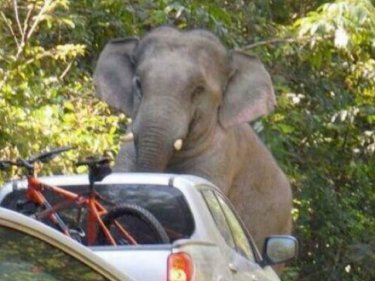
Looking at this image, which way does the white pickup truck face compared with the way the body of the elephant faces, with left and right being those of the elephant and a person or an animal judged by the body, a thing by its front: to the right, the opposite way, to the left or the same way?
the opposite way

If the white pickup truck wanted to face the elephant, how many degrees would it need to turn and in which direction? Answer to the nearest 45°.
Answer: approximately 45° to its left

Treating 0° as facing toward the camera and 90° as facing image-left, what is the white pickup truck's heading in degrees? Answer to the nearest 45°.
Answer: approximately 225°

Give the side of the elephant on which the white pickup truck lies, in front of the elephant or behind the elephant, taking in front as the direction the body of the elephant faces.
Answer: in front

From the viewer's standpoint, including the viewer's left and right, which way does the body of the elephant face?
facing the viewer and to the left of the viewer
